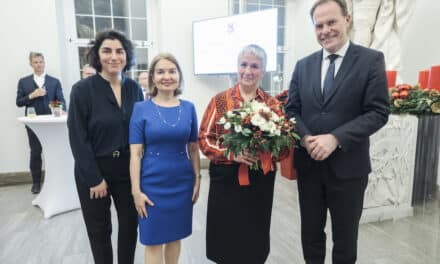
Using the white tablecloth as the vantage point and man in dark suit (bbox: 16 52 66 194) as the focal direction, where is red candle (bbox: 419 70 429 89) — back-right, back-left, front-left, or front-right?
back-right

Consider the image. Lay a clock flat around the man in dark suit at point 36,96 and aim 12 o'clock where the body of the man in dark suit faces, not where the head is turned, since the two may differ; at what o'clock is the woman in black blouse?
The woman in black blouse is roughly at 12 o'clock from the man in dark suit.

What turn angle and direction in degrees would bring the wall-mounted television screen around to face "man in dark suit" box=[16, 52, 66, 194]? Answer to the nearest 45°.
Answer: approximately 45° to its right

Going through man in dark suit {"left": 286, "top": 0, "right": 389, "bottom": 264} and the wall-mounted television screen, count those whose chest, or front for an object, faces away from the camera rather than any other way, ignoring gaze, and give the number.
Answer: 0

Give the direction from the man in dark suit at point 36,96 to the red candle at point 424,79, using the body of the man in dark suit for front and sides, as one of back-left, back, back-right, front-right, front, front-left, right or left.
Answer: front-left

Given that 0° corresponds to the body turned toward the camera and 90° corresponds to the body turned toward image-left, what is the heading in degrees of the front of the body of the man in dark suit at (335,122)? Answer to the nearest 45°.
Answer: approximately 45°

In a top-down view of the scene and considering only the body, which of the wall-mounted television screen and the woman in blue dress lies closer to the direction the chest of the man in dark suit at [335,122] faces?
the woman in blue dress

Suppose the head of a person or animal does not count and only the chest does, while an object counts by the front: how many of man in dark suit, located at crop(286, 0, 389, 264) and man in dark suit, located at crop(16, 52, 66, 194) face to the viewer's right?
0

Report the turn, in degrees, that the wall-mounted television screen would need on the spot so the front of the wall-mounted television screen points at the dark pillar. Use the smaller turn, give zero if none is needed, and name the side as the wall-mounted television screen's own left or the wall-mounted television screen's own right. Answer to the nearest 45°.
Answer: approximately 90° to the wall-mounted television screen's own left
